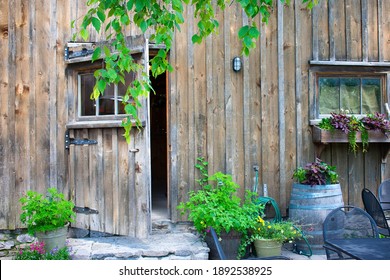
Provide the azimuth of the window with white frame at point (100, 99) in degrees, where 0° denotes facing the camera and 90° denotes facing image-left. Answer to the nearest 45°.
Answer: approximately 0°

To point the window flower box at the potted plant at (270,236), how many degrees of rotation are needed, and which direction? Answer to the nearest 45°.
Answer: approximately 45° to its right

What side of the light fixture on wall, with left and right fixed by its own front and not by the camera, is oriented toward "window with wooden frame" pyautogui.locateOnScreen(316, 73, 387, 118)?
left

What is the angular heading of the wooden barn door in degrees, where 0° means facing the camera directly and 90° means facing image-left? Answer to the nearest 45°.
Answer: approximately 0°

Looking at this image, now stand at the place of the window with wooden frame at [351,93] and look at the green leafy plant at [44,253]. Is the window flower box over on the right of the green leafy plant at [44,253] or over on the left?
left

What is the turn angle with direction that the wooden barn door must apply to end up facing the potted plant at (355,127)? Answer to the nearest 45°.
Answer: approximately 90° to its left
